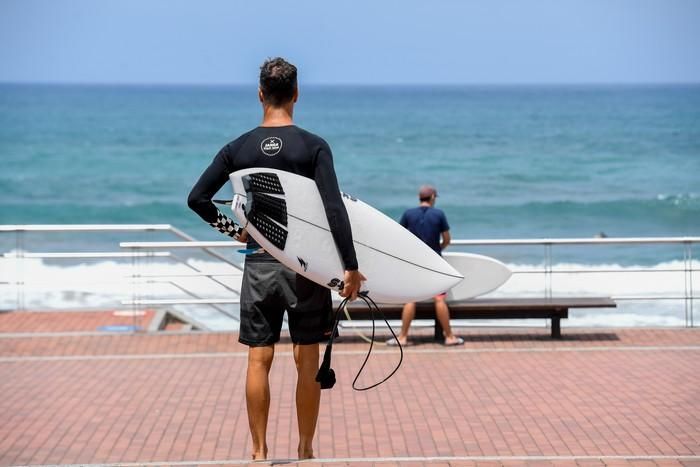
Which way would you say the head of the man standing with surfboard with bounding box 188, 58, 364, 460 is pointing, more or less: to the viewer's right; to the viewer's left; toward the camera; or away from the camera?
away from the camera

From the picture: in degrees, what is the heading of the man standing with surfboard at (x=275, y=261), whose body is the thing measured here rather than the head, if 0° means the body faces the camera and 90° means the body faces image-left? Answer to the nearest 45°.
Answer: approximately 180°
